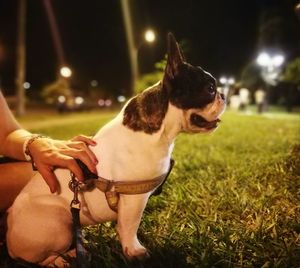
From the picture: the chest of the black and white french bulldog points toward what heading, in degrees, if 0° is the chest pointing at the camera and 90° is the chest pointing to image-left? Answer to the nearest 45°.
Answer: approximately 270°

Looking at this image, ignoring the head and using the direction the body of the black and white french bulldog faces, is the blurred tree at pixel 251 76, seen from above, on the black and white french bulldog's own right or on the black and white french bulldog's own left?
on the black and white french bulldog's own left

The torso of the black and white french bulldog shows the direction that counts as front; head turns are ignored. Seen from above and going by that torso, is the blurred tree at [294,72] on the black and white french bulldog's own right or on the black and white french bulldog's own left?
on the black and white french bulldog's own left
